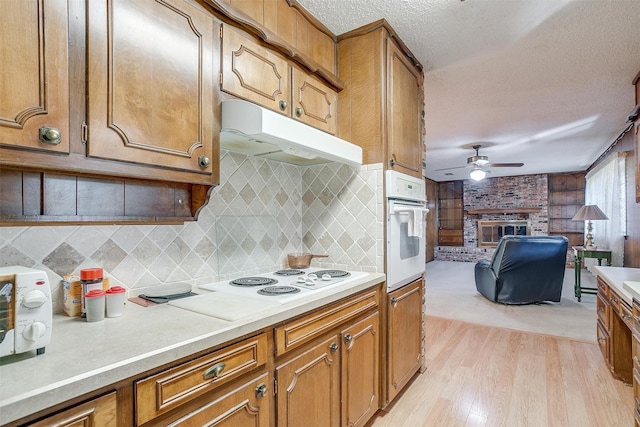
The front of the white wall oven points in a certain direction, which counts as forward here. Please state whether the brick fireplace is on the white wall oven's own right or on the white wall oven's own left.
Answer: on the white wall oven's own left

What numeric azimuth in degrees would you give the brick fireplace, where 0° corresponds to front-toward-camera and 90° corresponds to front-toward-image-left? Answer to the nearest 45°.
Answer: approximately 0°

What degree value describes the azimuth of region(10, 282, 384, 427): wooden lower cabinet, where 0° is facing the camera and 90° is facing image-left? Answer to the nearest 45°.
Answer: approximately 315°

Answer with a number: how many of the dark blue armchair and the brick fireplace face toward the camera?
1

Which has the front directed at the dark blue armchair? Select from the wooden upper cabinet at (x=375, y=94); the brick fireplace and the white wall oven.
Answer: the brick fireplace

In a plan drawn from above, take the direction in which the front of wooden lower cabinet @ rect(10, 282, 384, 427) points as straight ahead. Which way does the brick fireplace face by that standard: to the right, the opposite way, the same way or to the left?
to the right

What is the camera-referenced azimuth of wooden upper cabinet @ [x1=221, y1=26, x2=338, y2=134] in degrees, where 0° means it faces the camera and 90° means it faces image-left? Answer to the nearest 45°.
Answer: approximately 315°

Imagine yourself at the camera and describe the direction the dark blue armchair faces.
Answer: facing away from the viewer and to the left of the viewer

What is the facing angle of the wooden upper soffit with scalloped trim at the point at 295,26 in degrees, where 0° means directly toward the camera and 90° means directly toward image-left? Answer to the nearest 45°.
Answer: approximately 315°

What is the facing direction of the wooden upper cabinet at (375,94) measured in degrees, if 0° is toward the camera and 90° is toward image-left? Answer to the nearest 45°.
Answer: approximately 315°
